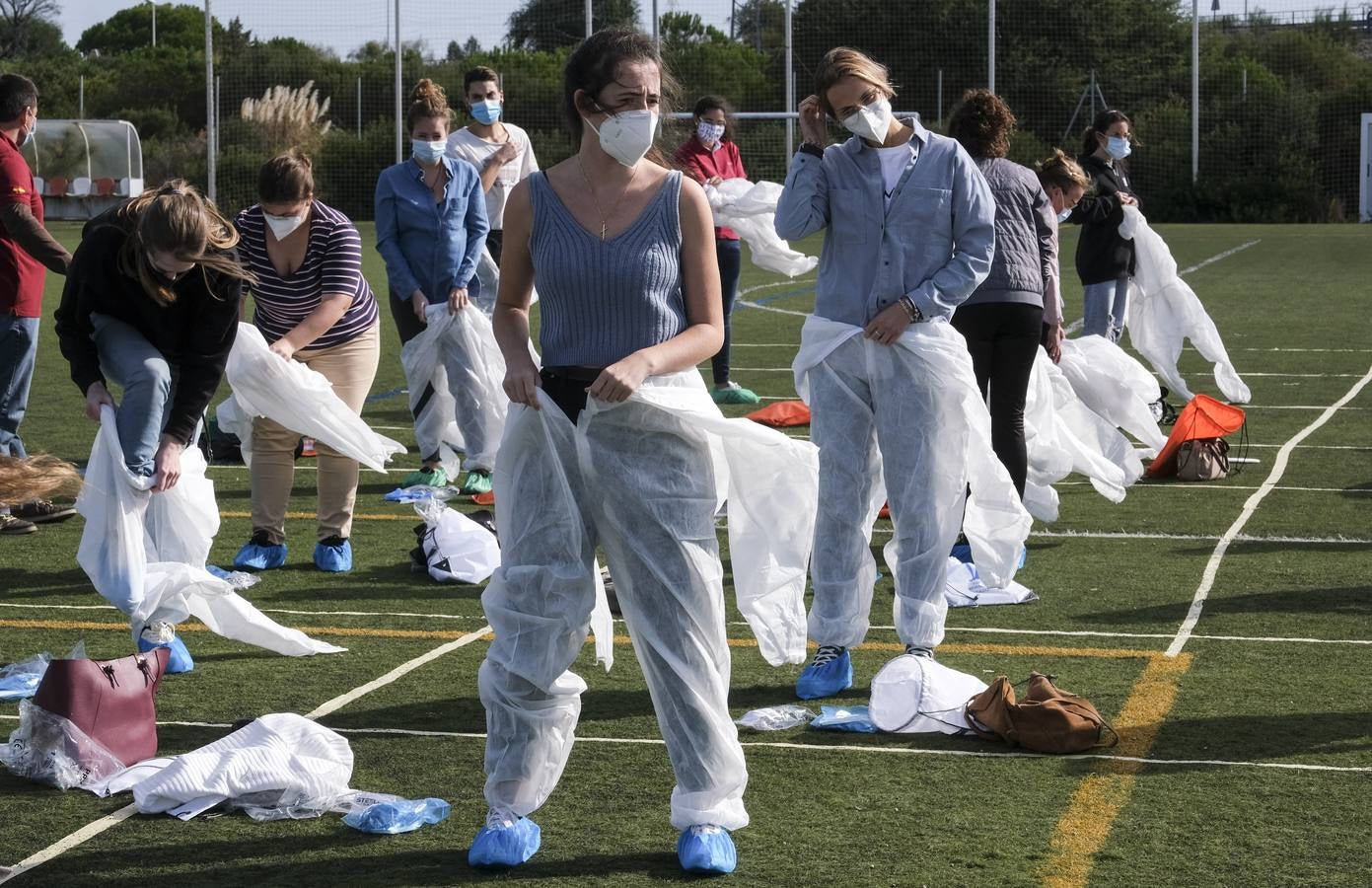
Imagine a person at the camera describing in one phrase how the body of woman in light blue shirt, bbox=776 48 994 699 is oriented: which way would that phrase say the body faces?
toward the camera

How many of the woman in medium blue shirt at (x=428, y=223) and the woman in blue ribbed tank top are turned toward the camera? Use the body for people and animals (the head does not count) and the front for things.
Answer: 2

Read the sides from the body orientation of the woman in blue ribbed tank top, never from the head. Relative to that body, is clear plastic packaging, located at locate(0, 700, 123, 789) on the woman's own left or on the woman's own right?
on the woman's own right

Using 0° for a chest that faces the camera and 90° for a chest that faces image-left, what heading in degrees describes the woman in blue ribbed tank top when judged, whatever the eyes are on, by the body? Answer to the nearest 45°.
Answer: approximately 0°

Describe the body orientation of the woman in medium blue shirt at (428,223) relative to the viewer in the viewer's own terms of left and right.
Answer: facing the viewer

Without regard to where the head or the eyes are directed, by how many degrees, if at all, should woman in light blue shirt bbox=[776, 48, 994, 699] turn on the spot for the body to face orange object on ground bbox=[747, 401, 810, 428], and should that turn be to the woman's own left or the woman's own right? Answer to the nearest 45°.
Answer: approximately 180°

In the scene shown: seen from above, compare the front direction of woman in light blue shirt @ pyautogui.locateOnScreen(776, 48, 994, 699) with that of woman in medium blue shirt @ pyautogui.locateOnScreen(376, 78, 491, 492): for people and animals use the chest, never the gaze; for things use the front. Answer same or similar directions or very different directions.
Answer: same or similar directions

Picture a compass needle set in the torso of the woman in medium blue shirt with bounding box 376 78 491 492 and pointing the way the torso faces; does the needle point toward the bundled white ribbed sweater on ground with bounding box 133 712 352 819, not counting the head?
yes

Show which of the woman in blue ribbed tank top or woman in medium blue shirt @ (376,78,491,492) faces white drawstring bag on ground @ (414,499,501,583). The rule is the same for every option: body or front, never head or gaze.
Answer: the woman in medium blue shirt

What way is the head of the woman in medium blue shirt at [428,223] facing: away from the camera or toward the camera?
toward the camera

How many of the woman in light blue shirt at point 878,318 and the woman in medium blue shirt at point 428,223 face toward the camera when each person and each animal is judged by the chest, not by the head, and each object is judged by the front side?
2
